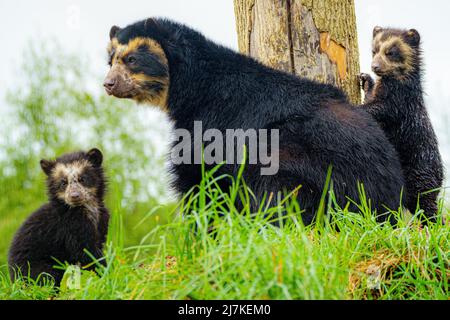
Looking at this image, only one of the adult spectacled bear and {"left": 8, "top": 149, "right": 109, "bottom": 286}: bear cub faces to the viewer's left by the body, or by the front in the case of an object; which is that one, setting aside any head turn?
the adult spectacled bear

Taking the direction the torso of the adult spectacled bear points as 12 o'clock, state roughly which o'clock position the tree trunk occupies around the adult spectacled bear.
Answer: The tree trunk is roughly at 4 o'clock from the adult spectacled bear.

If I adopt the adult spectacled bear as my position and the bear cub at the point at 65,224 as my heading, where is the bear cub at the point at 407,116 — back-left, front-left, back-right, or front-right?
back-right

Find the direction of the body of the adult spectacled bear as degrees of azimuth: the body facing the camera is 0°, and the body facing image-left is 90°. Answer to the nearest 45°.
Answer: approximately 90°

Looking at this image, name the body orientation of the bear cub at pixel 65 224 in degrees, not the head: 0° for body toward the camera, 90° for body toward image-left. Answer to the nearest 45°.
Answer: approximately 315°
